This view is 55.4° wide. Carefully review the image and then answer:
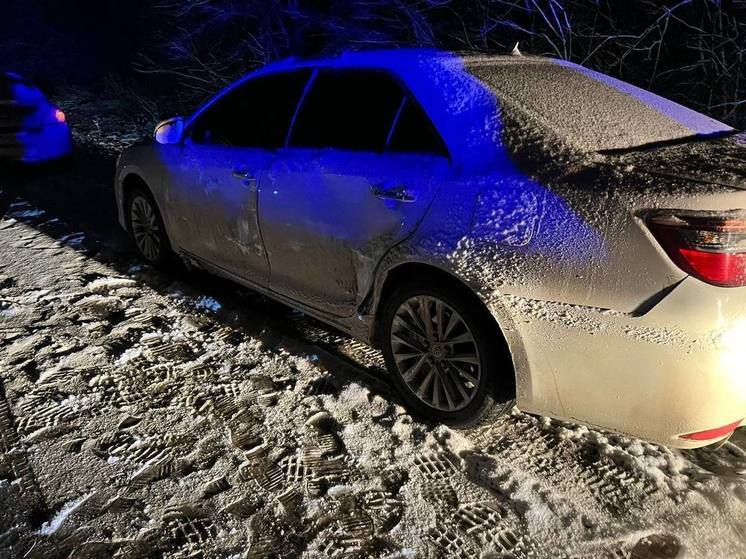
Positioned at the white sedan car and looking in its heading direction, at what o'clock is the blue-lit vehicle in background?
The blue-lit vehicle in background is roughly at 12 o'clock from the white sedan car.

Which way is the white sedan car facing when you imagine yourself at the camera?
facing away from the viewer and to the left of the viewer
